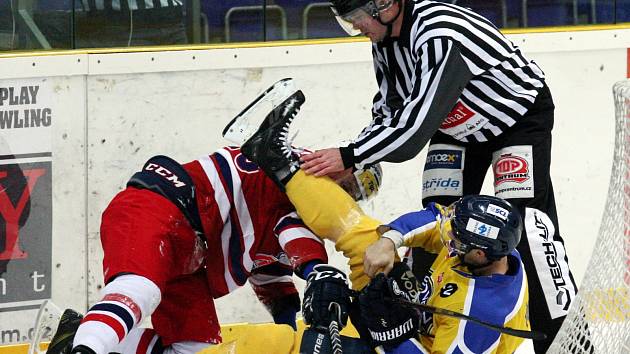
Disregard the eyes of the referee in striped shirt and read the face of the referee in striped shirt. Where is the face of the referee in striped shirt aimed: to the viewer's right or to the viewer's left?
to the viewer's left

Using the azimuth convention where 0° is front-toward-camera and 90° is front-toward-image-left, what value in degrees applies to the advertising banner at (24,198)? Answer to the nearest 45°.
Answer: approximately 0°

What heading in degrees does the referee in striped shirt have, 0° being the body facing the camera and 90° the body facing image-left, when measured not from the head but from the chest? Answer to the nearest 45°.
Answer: approximately 45°
